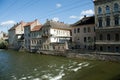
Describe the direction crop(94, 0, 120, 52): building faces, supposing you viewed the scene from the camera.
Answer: facing the viewer and to the left of the viewer
